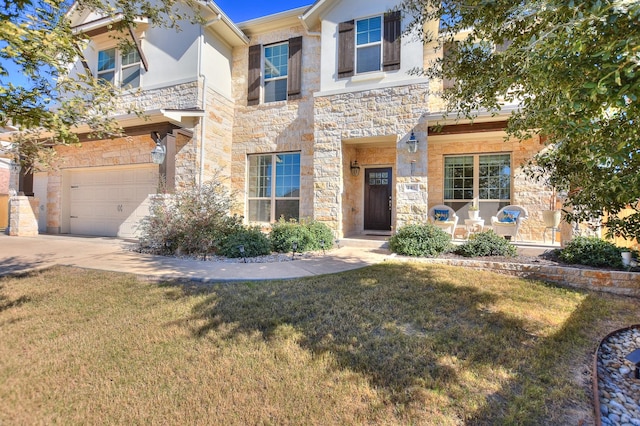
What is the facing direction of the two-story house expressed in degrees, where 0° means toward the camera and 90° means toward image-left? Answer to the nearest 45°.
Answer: approximately 0°

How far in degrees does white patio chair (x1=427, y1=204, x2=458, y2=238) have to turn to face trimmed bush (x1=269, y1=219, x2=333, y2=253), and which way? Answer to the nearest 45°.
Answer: approximately 90° to its right

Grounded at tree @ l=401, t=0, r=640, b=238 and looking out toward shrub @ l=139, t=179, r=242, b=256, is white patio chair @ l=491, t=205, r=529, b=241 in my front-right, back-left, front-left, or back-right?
front-right

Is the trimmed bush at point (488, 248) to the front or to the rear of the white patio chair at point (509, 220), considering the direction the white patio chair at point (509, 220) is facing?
to the front

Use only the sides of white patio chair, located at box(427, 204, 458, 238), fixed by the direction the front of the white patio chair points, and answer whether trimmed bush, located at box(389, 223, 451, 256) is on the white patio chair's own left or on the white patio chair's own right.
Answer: on the white patio chair's own right

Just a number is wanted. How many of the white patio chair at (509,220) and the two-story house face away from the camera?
0

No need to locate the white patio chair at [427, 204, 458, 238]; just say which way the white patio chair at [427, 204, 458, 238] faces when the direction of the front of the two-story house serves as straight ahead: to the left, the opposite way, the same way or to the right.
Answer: the same way

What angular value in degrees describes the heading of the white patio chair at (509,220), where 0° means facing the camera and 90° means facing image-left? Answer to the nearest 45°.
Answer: approximately 45°

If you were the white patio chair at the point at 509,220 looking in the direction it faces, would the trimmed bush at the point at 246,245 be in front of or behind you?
in front

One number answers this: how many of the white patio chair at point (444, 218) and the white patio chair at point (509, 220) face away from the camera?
0

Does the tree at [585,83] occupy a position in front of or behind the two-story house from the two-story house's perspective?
in front
